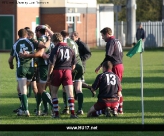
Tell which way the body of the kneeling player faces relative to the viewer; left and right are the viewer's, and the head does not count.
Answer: facing away from the viewer and to the left of the viewer
